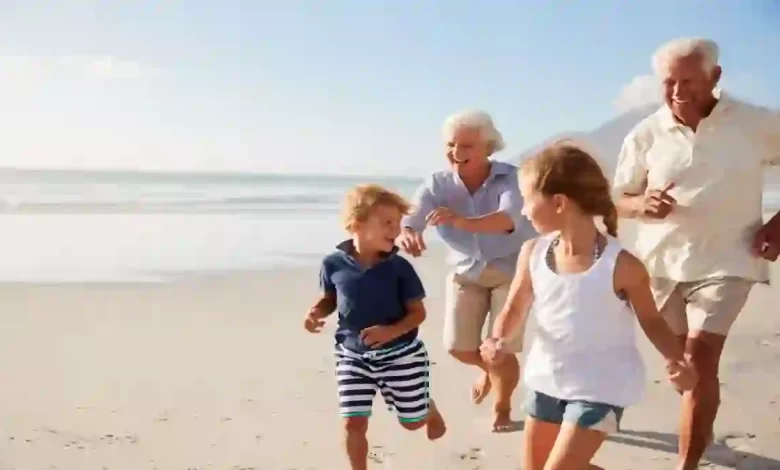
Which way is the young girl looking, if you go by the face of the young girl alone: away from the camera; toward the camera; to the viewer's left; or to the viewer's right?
to the viewer's left

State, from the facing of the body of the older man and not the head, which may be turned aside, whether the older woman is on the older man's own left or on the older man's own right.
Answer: on the older man's own right

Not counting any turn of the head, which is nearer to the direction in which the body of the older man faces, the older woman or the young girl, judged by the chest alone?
the young girl

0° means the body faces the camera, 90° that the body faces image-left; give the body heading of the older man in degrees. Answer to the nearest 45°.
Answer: approximately 45°

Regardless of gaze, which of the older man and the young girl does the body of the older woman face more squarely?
the young girl

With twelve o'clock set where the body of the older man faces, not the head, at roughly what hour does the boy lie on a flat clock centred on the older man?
The boy is roughly at 1 o'clock from the older man.

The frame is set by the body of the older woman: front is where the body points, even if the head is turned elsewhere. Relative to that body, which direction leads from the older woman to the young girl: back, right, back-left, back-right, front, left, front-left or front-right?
front-left

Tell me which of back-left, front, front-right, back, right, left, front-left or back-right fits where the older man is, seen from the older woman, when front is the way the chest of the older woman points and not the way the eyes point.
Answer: left

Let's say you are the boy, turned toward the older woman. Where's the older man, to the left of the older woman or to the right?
right

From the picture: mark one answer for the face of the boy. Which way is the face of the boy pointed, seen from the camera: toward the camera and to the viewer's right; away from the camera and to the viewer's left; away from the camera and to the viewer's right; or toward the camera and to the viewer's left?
toward the camera and to the viewer's right

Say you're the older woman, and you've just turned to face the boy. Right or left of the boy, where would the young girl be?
left

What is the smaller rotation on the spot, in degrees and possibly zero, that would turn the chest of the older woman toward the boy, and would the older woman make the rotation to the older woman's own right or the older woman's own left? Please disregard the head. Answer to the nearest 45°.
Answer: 0° — they already face them

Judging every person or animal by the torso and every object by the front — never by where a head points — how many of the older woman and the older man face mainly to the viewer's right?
0

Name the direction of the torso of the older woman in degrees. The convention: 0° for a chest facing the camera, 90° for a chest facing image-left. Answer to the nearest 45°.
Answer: approximately 45°
